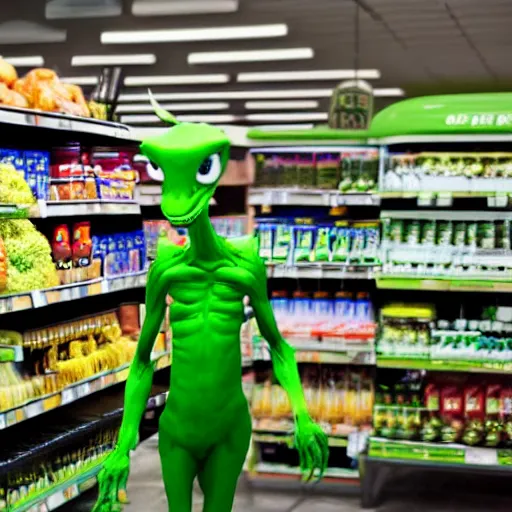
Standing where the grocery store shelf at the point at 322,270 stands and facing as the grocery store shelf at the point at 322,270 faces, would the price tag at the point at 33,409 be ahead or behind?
ahead

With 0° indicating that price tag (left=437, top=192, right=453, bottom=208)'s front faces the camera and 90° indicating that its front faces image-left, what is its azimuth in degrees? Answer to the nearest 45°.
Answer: approximately 0°

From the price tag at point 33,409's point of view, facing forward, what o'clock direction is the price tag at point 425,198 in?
the price tag at point 425,198 is roughly at 10 o'clock from the price tag at point 33,409.

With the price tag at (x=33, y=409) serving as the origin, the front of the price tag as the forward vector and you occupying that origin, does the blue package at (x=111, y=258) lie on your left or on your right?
on your left
